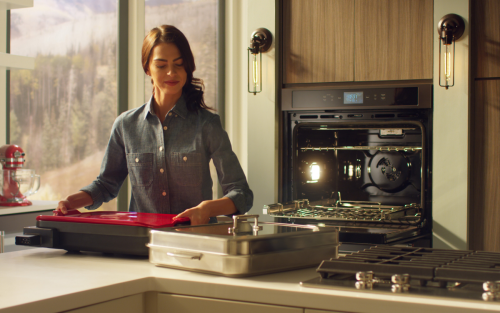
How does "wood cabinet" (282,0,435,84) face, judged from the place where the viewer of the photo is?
facing the viewer

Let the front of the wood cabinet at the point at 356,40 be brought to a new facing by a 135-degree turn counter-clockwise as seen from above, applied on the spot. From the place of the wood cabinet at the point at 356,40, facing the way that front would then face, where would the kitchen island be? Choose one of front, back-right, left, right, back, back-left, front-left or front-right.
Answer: back-right

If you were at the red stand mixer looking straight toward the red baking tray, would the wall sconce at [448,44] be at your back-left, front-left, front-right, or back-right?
front-left

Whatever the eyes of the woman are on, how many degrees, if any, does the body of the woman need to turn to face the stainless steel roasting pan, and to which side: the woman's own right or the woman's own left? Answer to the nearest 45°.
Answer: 0° — they already face it

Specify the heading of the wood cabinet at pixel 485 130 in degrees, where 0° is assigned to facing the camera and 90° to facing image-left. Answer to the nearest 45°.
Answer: approximately 0°

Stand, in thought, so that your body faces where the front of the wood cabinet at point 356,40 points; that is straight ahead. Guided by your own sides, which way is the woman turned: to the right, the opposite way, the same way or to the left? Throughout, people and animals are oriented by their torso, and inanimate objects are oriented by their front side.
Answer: the same way

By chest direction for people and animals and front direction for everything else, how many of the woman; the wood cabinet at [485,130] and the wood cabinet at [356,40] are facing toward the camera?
3

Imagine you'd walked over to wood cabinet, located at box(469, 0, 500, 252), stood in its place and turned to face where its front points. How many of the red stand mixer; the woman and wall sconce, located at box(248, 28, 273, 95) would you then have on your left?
0

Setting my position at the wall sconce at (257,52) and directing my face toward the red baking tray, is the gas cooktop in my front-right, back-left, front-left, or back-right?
front-left

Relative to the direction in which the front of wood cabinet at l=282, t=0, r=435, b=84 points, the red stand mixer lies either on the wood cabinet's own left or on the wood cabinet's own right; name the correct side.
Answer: on the wood cabinet's own right

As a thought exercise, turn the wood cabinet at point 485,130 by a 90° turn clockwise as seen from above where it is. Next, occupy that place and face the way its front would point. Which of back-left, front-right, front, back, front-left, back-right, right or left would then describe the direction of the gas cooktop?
left

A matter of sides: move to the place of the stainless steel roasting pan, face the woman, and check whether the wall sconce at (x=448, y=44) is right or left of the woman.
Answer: right

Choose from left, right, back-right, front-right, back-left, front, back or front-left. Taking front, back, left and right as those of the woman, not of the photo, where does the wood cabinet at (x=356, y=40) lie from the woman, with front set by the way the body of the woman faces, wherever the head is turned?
back-left

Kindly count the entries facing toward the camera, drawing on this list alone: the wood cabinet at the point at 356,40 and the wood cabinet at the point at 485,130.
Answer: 2

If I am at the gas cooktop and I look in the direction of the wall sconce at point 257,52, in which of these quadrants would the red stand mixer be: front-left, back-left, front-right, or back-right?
front-left

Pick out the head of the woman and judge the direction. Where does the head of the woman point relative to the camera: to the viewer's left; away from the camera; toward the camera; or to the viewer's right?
toward the camera

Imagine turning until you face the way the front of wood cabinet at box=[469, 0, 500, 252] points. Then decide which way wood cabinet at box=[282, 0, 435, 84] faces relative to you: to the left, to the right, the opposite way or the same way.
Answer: the same way

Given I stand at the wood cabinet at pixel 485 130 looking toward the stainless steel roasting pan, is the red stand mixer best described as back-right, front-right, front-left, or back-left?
front-right
